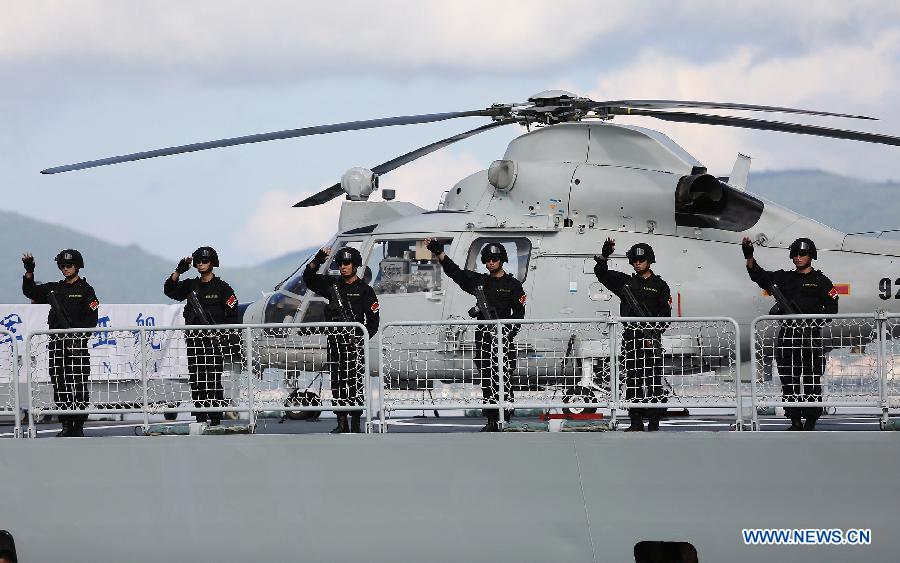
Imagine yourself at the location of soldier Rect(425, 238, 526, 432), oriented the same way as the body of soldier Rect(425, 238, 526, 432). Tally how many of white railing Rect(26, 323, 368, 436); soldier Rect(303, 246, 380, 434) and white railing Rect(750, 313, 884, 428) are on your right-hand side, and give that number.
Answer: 2

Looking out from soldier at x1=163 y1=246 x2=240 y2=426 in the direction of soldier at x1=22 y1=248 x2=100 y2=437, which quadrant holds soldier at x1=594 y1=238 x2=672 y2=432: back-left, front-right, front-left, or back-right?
back-left

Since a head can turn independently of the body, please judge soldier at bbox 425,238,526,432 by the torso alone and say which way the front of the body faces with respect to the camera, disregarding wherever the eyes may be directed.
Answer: toward the camera

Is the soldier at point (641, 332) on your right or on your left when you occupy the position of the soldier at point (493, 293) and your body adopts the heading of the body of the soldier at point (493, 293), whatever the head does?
on your left

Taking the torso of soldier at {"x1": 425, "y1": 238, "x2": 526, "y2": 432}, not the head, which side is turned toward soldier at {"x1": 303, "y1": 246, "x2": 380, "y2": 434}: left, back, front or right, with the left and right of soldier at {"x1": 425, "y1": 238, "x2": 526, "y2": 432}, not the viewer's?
right

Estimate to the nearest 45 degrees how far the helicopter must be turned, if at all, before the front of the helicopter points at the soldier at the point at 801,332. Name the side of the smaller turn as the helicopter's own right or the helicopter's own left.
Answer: approximately 135° to the helicopter's own left

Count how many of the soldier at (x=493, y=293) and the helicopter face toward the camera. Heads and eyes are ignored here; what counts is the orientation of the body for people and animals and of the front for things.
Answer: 1

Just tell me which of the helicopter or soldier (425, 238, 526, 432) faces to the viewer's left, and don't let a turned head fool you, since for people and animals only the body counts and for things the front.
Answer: the helicopter

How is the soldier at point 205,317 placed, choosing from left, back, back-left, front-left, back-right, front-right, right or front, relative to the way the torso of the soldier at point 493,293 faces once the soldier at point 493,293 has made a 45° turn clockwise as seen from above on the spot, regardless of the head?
front-right

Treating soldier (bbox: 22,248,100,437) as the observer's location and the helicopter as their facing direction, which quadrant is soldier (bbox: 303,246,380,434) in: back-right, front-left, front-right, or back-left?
front-right

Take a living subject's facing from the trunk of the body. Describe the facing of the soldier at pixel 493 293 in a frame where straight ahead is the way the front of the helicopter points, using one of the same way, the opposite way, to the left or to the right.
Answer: to the left

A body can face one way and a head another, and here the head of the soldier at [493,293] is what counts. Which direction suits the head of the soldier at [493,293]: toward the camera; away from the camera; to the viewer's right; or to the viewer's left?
toward the camera

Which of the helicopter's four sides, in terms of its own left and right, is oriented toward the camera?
left
